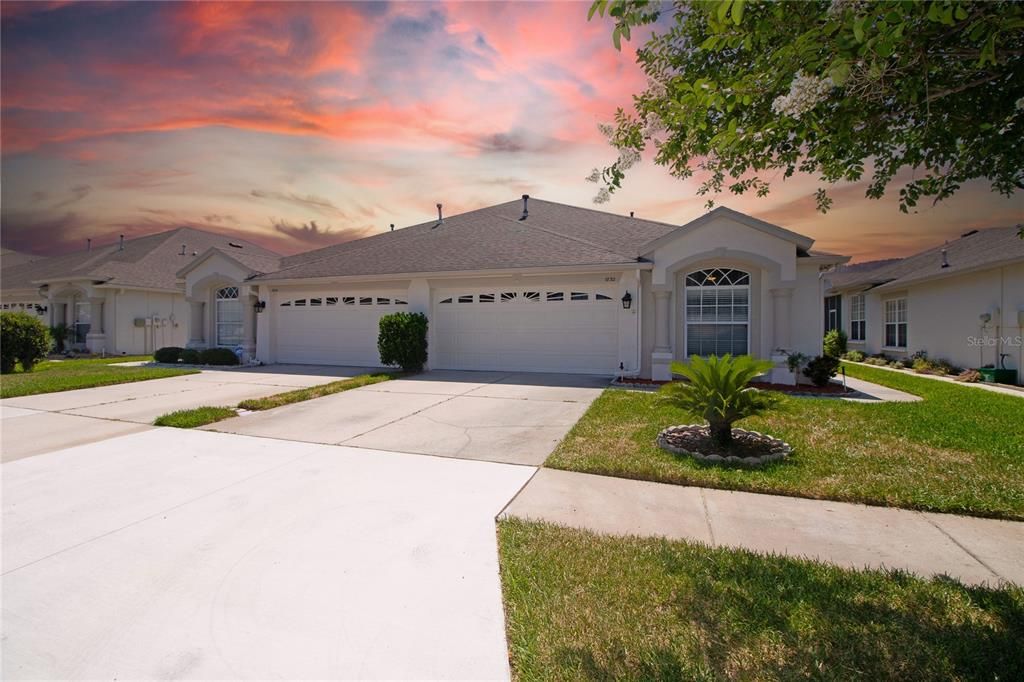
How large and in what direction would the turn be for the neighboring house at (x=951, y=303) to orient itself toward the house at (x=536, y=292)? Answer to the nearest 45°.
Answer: approximately 90° to its right

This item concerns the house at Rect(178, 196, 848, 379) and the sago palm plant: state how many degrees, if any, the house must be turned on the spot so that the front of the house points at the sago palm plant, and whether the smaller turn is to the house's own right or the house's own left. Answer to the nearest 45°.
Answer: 0° — it already faces it

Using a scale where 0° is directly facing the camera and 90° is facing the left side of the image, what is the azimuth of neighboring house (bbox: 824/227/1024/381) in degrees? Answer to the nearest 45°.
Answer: approximately 315°

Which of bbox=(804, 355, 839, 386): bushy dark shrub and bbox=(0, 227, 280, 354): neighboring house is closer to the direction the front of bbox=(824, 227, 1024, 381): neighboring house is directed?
the bushy dark shrub

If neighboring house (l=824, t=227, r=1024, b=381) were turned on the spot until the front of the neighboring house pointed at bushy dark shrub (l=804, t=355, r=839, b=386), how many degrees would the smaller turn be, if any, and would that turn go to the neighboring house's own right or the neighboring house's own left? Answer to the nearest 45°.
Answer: approximately 45° to the neighboring house's own right

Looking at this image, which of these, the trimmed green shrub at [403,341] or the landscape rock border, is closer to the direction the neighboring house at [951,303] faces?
the landscape rock border
